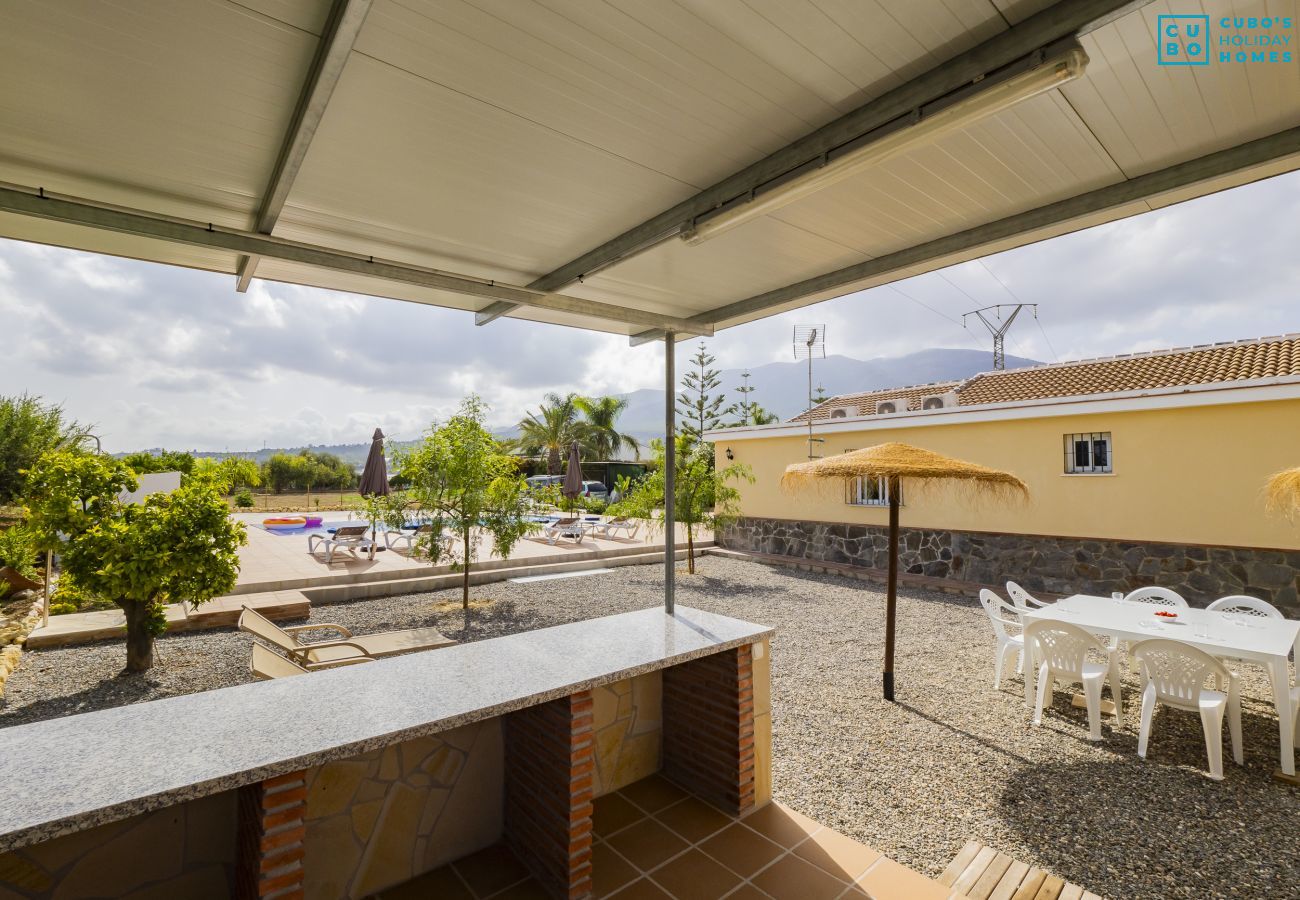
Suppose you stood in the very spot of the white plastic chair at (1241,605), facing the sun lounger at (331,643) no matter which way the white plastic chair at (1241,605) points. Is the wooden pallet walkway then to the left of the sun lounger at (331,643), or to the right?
left

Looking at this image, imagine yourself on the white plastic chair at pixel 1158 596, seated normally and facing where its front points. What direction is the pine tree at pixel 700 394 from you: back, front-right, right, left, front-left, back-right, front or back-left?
back-right

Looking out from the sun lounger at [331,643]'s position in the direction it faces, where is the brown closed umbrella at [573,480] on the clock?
The brown closed umbrella is roughly at 10 o'clock from the sun lounger.

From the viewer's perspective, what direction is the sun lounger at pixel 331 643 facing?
to the viewer's right

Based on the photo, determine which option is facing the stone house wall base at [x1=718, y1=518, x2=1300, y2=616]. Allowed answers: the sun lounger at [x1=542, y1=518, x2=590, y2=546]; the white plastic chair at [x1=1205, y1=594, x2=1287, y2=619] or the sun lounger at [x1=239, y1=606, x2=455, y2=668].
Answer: the sun lounger at [x1=239, y1=606, x2=455, y2=668]

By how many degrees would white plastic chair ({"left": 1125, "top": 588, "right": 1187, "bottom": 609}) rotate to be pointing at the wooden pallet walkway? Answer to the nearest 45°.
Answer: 0° — it already faces it
